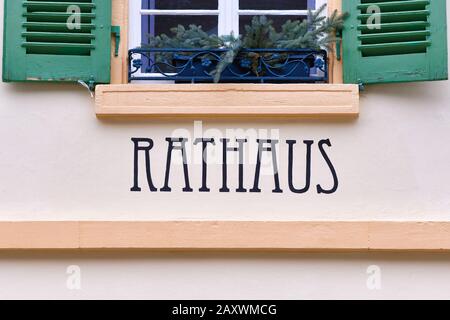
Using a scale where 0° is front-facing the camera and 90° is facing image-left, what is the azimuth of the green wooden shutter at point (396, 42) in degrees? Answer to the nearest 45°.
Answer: approximately 0°

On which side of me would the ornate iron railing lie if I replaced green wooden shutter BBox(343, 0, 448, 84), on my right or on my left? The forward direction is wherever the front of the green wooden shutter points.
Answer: on my right

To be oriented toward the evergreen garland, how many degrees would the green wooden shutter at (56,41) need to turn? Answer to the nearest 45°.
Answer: approximately 90° to its left

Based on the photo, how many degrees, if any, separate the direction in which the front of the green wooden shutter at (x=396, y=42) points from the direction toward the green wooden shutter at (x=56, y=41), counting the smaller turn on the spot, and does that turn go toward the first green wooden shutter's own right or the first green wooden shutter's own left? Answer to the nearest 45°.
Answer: approximately 90° to the first green wooden shutter's own right

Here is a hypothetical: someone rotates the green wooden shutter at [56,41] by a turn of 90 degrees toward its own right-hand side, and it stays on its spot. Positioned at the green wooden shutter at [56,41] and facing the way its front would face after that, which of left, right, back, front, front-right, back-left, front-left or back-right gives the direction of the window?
back

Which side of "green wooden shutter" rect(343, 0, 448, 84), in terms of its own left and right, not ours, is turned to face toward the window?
right

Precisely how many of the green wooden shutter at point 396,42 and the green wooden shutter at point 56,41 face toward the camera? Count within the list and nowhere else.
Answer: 2

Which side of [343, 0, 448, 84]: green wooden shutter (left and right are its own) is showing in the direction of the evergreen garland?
right

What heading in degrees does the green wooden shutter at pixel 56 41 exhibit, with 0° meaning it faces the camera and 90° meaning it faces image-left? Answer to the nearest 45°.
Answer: approximately 0°

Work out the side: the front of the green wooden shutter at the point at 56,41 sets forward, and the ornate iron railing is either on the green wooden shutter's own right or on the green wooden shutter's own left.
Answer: on the green wooden shutter's own left
